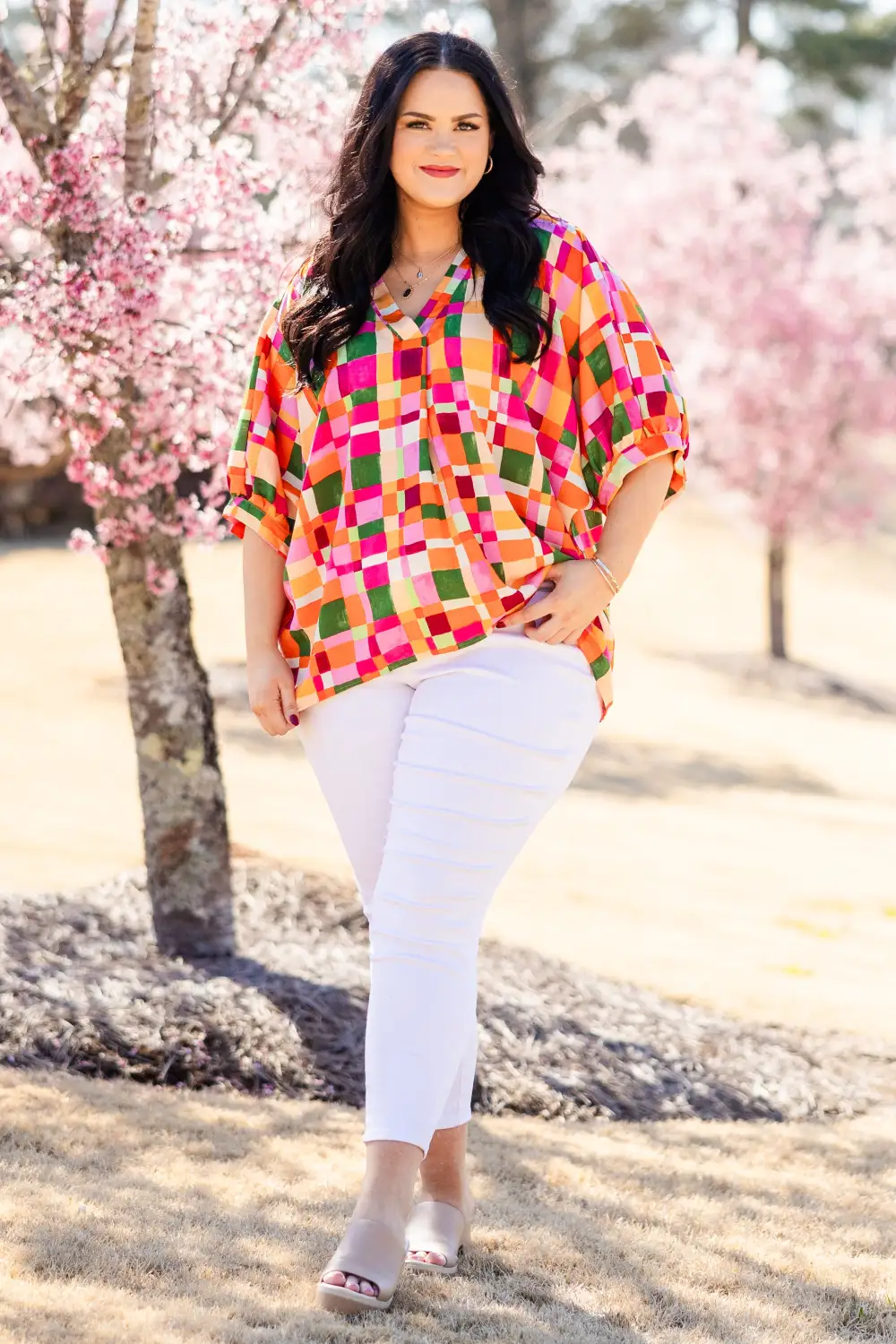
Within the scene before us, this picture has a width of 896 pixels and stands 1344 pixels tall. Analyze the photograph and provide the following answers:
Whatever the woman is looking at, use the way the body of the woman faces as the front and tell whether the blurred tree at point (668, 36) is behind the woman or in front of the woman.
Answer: behind

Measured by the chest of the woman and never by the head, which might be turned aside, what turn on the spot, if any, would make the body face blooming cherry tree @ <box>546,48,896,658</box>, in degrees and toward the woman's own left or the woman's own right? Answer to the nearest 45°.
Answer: approximately 180°

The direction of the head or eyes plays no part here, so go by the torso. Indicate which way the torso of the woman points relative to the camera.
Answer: toward the camera

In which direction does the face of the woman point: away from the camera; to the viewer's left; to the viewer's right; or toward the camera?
toward the camera

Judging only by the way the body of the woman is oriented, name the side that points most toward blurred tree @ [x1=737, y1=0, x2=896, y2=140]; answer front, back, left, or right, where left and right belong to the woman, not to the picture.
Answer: back
